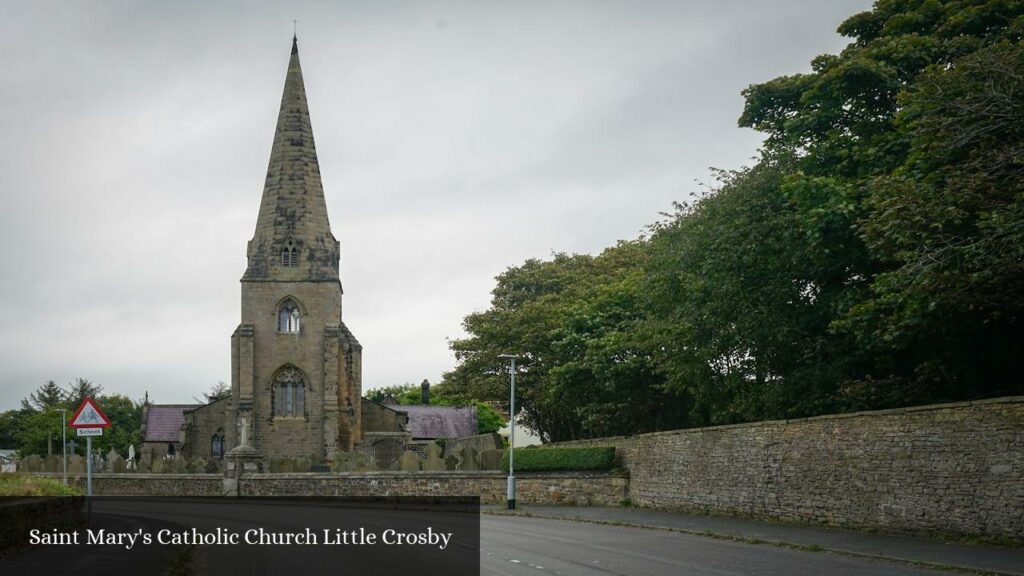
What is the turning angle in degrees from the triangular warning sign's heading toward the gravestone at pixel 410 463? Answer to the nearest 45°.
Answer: approximately 135° to its left

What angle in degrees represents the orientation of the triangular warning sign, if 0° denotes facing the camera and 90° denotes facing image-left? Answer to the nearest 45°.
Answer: approximately 0°

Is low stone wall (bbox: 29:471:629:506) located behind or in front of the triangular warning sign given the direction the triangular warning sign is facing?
behind
